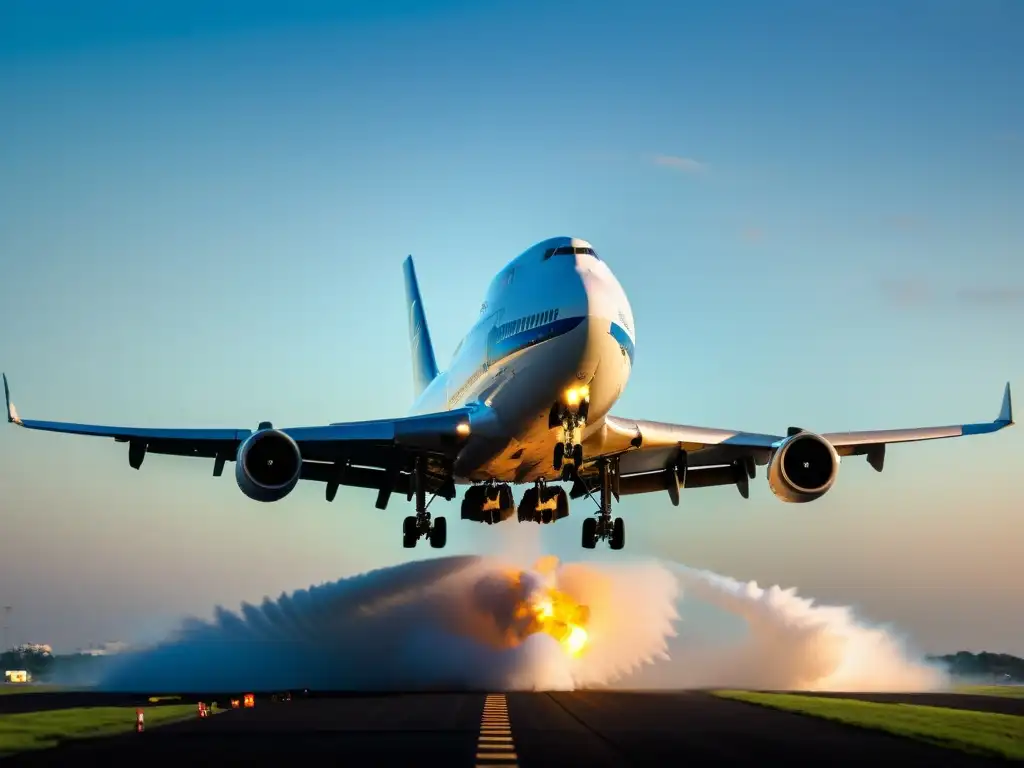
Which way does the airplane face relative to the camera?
toward the camera
